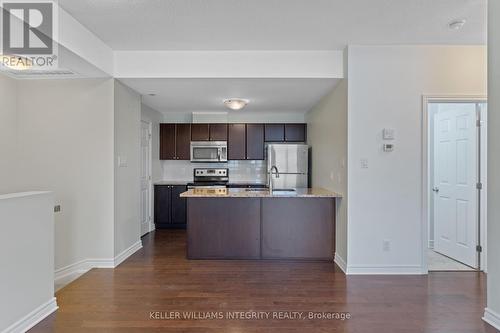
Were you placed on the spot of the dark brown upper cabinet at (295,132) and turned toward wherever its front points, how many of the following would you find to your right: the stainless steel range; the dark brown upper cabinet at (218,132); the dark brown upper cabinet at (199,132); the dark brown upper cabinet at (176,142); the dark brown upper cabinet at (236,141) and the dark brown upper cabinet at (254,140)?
6

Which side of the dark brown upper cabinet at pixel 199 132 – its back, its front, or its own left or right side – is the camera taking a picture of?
front

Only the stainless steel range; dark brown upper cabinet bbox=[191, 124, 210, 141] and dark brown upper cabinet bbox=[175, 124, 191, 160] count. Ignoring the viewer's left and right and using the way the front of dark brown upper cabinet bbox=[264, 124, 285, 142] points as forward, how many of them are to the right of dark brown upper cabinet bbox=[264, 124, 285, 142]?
3

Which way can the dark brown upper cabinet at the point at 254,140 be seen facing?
toward the camera

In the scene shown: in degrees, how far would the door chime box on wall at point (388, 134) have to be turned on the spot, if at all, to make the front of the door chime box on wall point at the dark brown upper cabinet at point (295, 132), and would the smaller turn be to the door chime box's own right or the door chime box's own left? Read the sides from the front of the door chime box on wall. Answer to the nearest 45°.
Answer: approximately 135° to the door chime box's own right

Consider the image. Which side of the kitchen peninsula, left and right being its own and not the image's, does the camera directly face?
back

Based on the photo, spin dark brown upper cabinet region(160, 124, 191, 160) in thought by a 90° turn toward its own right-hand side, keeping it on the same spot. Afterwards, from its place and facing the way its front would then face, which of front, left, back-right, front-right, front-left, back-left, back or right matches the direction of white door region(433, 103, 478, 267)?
back-left

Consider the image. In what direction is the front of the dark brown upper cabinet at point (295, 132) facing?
toward the camera

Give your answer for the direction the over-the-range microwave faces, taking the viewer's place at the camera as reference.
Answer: facing the viewer

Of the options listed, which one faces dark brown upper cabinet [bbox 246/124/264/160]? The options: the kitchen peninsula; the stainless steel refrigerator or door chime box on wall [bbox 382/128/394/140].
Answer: the kitchen peninsula

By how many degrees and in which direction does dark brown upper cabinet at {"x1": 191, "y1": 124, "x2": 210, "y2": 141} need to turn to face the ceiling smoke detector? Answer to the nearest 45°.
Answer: approximately 45° to its left

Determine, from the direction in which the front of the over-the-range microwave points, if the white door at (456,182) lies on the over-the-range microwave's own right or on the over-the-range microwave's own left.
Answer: on the over-the-range microwave's own left

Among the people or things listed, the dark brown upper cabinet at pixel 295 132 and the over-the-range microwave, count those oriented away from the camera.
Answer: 0

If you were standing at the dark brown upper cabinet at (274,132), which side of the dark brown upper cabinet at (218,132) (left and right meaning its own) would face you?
left
